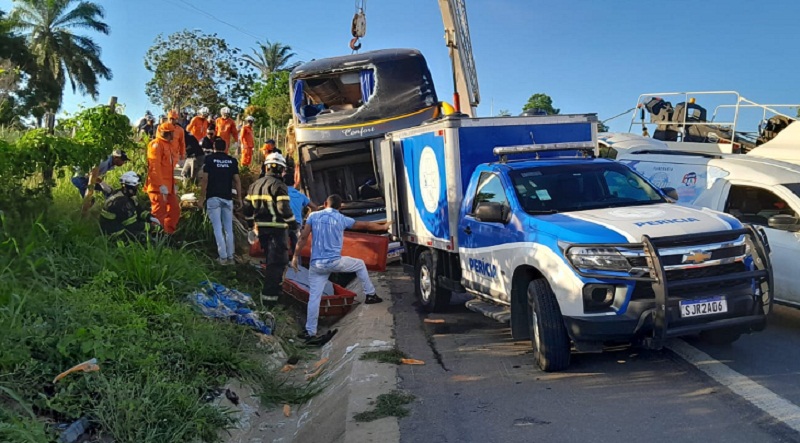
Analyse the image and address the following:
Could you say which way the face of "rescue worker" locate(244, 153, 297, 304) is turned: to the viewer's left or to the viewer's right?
to the viewer's right

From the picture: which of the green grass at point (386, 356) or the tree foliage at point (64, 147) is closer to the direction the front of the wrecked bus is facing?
the green grass

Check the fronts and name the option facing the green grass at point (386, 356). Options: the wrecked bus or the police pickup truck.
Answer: the wrecked bus

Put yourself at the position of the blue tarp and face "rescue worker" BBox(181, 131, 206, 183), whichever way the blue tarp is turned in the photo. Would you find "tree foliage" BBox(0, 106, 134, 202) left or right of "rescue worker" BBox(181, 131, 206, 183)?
left

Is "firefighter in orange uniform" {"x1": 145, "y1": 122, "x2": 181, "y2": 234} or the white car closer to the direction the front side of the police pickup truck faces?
the white car

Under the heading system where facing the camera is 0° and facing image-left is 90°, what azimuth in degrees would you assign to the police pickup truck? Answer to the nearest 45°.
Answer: approximately 315°
